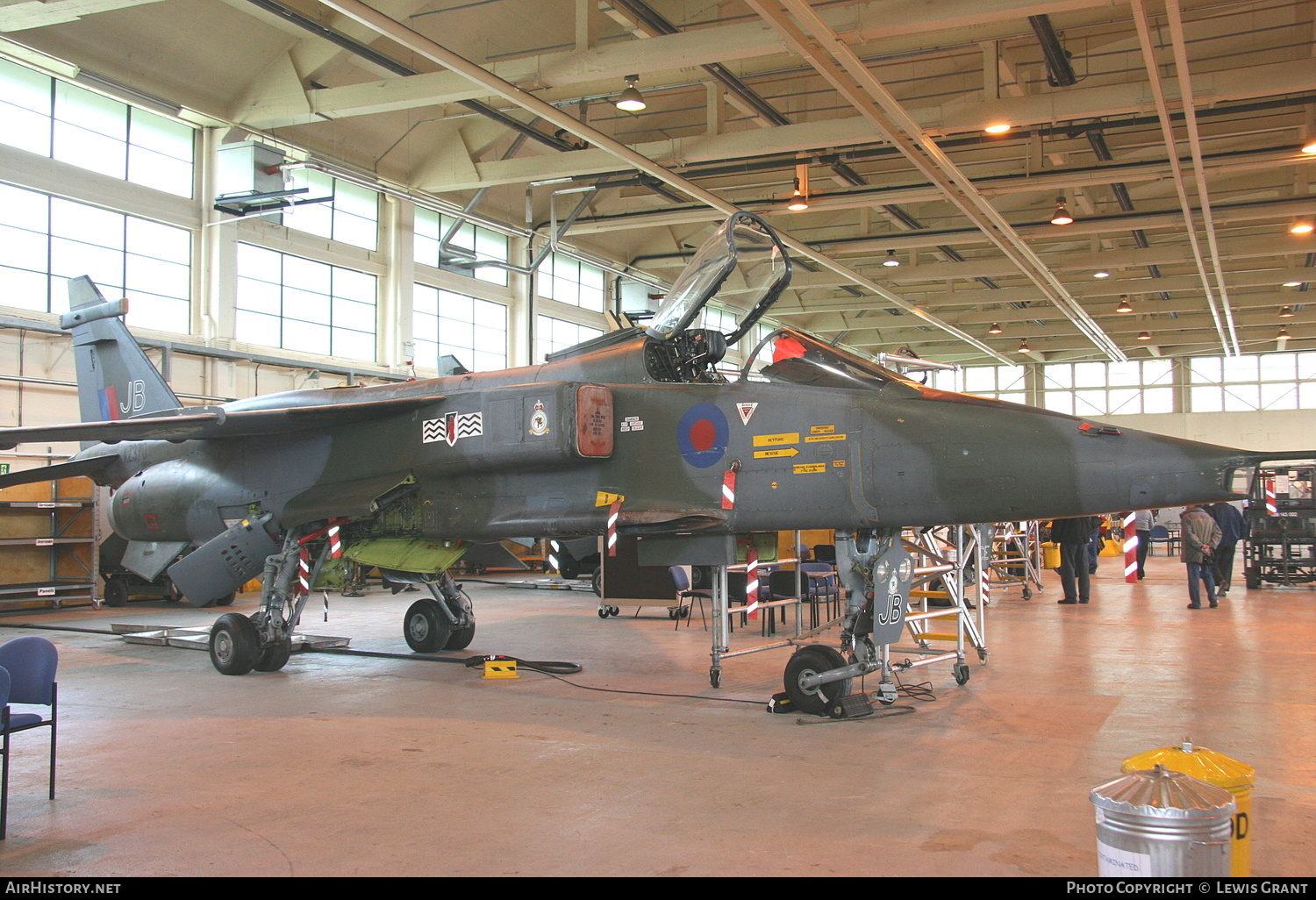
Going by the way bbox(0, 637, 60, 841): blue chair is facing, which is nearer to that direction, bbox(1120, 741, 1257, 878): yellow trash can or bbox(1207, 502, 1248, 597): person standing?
the yellow trash can

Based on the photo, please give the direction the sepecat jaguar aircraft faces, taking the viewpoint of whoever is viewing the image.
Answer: facing the viewer and to the right of the viewer

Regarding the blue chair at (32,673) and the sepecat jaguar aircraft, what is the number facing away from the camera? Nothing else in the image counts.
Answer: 0

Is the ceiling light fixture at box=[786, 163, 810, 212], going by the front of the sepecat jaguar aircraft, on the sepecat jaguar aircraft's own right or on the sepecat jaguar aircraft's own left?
on the sepecat jaguar aircraft's own left

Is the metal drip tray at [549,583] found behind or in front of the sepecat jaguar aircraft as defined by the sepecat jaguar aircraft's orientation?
behind

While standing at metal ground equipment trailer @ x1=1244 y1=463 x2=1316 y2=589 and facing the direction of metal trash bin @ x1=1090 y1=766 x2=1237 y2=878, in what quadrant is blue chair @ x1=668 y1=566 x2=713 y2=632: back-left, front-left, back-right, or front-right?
front-right

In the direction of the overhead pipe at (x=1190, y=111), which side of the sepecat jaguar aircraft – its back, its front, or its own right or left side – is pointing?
left

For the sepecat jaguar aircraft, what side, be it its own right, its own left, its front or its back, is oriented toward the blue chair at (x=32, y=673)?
right
